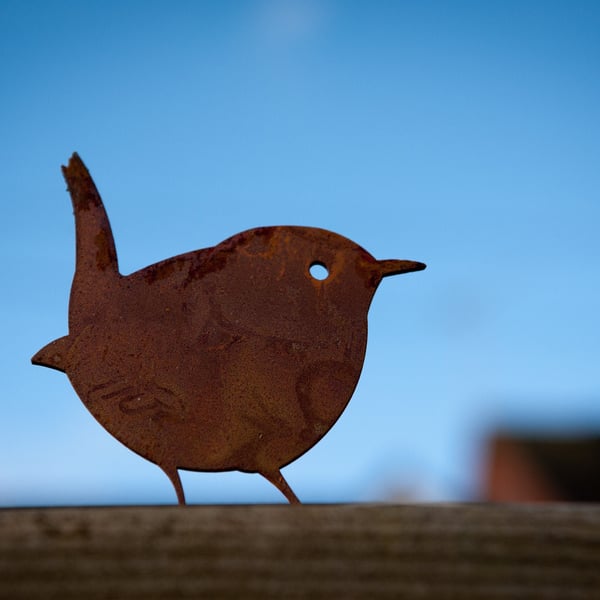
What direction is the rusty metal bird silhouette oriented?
to the viewer's right
